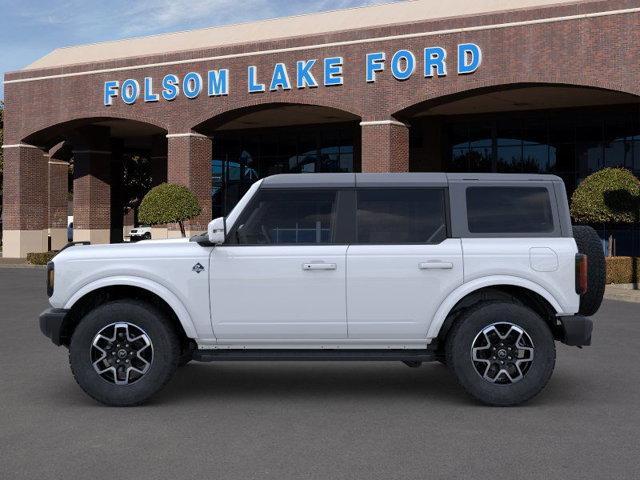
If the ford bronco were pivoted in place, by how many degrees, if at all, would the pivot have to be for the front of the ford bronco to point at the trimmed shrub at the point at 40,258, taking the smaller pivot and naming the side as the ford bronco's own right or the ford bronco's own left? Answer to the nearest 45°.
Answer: approximately 45° to the ford bronco's own right

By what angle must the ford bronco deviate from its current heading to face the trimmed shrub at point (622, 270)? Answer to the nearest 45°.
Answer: approximately 135° to its right

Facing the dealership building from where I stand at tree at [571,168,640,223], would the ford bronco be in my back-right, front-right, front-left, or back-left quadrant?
back-left

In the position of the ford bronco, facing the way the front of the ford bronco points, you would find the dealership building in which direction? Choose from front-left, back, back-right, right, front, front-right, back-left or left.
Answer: right

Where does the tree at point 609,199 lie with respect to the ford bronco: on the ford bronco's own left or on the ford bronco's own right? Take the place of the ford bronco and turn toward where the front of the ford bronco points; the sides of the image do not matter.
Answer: on the ford bronco's own right

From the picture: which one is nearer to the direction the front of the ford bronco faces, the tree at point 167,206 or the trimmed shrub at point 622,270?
the tree

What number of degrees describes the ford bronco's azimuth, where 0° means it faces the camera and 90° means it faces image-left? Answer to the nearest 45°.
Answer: approximately 90°

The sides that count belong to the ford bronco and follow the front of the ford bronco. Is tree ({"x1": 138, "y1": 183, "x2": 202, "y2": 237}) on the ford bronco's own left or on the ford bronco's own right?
on the ford bronco's own right
